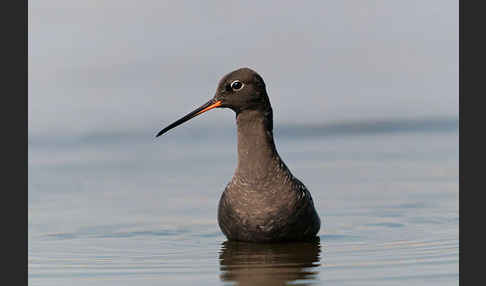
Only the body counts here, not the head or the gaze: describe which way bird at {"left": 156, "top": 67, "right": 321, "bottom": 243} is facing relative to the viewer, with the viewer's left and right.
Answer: facing the viewer and to the left of the viewer
